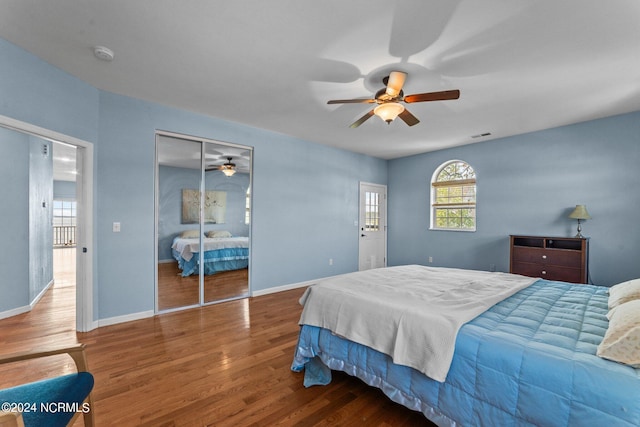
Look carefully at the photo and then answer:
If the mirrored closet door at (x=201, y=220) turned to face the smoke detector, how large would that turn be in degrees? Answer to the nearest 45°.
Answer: approximately 90° to its right

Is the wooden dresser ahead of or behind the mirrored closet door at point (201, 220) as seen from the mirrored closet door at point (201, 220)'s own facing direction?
ahead

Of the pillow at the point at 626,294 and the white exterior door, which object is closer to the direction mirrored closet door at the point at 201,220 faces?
the pillow

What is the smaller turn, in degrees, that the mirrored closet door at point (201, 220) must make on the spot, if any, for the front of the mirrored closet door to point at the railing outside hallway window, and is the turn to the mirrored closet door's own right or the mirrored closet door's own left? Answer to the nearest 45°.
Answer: approximately 180°

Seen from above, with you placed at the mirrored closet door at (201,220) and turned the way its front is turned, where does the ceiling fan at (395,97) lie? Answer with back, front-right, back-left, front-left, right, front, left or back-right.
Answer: front

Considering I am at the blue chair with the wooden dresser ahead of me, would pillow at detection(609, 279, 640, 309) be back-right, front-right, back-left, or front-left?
front-right

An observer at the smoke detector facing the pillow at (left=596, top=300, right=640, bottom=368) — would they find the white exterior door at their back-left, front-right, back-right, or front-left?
front-left

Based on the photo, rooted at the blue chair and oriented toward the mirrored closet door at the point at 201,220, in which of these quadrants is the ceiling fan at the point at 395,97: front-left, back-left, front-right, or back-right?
front-right

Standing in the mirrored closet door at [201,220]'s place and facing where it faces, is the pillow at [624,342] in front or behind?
in front

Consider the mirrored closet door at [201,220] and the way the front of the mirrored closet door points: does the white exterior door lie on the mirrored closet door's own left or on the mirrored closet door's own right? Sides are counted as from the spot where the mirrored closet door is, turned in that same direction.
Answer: on the mirrored closet door's own left

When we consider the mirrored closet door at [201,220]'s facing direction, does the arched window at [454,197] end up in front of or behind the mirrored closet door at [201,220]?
in front

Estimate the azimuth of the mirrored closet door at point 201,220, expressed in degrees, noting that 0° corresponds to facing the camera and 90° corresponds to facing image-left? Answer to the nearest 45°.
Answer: approximately 315°

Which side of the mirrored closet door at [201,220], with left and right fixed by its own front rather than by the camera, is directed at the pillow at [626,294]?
front

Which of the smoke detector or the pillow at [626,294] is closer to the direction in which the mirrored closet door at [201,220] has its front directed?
the pillow
